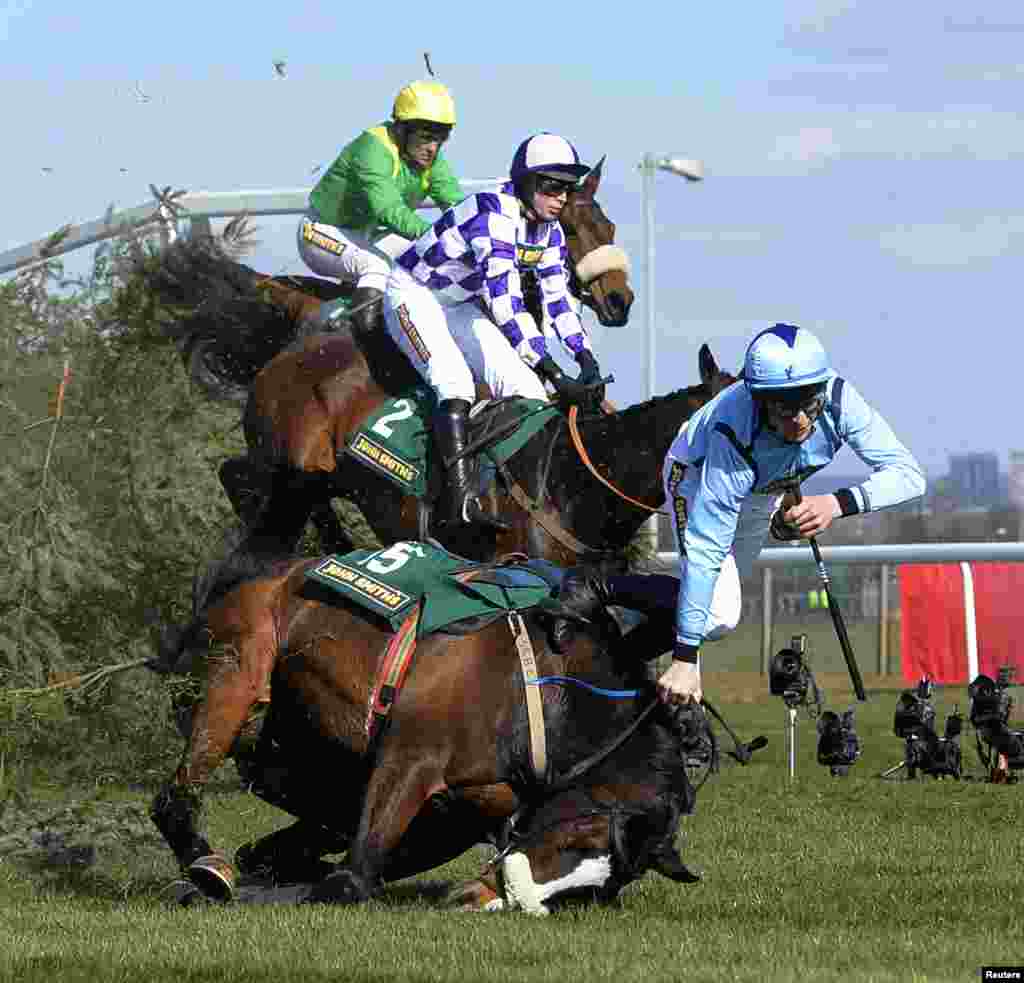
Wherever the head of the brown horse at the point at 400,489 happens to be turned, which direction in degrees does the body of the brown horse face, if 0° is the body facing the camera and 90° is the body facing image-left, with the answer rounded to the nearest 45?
approximately 270°

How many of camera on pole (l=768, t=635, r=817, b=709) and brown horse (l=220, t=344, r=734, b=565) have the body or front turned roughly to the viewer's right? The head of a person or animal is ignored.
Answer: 1

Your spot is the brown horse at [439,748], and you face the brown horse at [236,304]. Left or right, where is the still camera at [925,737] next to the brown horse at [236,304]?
right

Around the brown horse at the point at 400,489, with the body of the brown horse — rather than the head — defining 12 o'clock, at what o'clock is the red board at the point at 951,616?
The red board is roughly at 10 o'clock from the brown horse.

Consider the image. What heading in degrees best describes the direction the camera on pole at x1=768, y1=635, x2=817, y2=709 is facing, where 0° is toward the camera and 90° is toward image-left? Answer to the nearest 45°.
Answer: approximately 45°
